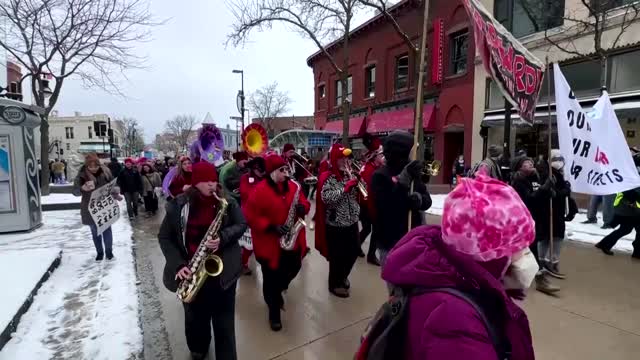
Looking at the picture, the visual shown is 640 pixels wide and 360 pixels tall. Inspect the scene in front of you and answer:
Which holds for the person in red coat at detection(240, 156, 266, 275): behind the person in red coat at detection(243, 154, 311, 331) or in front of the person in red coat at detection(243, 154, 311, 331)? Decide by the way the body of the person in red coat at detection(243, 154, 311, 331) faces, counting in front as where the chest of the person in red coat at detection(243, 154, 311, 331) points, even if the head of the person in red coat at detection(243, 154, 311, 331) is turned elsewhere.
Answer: behind

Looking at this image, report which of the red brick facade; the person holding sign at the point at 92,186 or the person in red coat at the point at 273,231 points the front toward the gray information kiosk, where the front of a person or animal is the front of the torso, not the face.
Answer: the red brick facade

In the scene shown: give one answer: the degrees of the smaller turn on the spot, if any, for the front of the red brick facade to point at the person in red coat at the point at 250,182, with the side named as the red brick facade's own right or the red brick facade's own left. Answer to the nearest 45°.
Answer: approximately 45° to the red brick facade's own left

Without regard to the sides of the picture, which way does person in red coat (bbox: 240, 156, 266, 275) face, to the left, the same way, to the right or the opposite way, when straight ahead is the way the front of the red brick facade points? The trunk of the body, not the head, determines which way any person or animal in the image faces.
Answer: to the left

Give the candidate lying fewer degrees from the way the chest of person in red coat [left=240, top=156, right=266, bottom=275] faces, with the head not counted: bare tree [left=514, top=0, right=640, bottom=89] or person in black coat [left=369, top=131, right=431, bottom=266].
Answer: the person in black coat

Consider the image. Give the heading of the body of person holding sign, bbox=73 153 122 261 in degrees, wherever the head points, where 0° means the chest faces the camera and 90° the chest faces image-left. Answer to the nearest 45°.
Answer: approximately 0°

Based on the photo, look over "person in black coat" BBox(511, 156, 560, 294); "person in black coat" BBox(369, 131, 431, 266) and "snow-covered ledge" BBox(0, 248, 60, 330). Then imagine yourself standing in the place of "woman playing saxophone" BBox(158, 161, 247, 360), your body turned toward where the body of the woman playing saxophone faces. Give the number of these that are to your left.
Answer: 2

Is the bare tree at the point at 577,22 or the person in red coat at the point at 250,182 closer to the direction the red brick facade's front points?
the person in red coat

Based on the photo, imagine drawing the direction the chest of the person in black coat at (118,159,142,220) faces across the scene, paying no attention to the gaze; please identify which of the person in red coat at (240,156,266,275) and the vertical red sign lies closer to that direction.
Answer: the person in red coat

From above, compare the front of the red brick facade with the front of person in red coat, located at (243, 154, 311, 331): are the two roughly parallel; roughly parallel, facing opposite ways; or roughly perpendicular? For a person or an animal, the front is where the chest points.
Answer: roughly perpendicular
